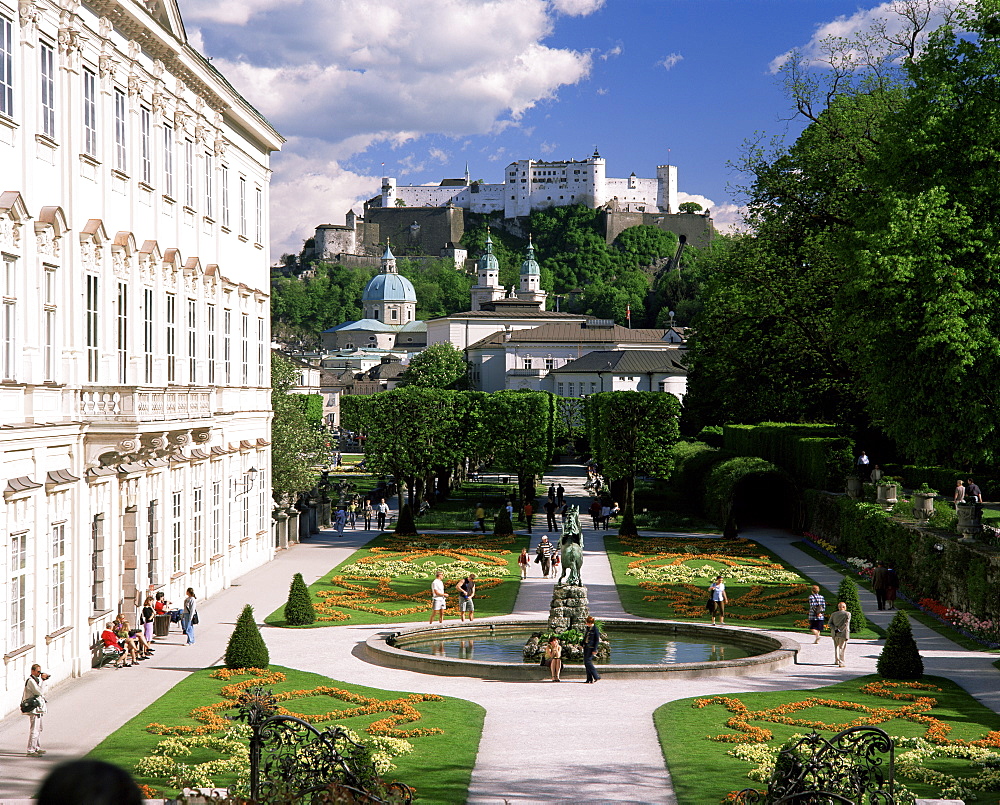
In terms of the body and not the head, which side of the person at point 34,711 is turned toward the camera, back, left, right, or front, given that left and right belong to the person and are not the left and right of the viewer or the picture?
right

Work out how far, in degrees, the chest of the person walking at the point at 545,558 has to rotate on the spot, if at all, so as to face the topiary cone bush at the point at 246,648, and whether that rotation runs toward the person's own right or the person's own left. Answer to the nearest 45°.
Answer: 0° — they already face it

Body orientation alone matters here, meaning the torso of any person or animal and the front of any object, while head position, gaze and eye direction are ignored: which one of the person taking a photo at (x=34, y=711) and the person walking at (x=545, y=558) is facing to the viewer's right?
the person taking a photo at (x=34, y=711)

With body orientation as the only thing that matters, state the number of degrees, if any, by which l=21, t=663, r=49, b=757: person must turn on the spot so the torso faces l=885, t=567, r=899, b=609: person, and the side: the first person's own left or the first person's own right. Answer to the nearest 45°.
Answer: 0° — they already face them

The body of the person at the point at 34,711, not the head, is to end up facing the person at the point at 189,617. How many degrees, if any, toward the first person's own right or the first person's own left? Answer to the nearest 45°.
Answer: approximately 90° to the first person's own left

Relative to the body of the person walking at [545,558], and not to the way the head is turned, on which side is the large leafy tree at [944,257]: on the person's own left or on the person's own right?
on the person's own left

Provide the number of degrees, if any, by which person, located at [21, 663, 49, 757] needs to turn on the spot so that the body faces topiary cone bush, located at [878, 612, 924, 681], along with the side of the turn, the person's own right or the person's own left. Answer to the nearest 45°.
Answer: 0° — they already face it

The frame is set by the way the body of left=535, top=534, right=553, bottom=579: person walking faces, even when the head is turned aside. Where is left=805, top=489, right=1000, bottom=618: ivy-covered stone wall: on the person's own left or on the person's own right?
on the person's own left

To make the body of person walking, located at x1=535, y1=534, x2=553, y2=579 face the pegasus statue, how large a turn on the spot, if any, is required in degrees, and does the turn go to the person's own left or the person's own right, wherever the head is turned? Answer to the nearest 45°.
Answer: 0° — they already face it

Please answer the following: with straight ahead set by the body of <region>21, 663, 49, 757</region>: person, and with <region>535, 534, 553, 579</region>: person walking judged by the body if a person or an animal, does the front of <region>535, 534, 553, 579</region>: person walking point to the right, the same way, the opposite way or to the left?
to the right

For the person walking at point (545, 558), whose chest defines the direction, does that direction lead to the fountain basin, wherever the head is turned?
yes

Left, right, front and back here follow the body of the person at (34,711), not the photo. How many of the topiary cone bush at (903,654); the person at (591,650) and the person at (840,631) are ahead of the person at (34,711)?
3
